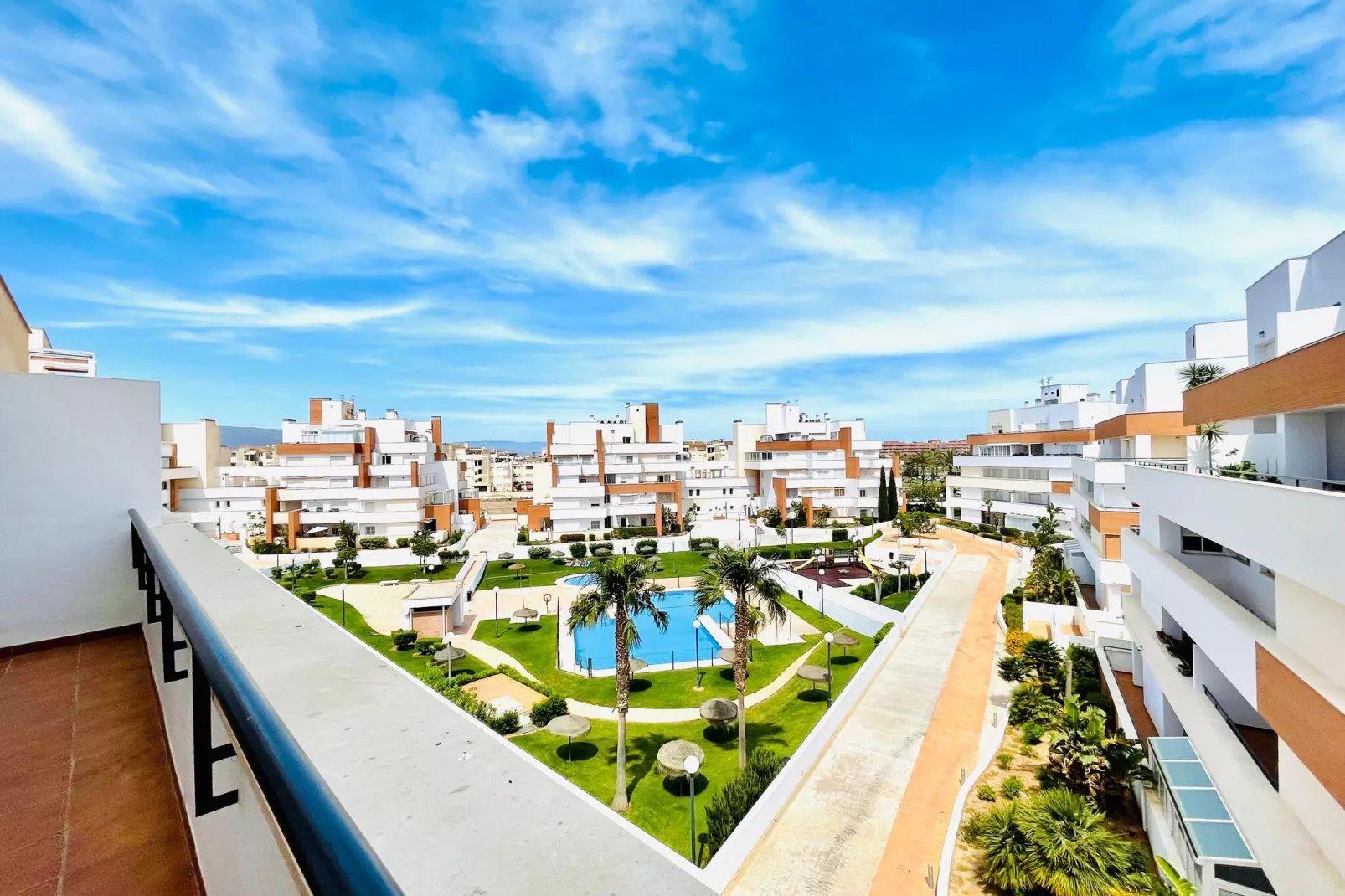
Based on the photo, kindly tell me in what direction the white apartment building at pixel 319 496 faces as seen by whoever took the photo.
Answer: facing the viewer

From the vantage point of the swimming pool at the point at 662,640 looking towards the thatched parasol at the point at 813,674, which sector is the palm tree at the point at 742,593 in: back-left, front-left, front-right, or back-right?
front-right

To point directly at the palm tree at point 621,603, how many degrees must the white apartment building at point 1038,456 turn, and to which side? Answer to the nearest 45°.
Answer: approximately 45° to its left

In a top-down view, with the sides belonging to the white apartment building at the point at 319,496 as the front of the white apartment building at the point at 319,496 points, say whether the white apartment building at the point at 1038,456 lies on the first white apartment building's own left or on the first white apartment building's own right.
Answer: on the first white apartment building's own left

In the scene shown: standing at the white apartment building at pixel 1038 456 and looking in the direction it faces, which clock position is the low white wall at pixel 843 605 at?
The low white wall is roughly at 11 o'clock from the white apartment building.

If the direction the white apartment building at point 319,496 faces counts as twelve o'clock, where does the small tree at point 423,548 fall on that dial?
The small tree is roughly at 11 o'clock from the white apartment building.

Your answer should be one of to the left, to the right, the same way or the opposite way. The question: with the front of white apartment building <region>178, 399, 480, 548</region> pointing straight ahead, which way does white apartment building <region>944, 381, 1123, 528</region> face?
to the right

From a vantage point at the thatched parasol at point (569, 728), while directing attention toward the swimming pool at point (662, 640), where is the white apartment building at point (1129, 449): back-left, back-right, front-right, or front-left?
front-right

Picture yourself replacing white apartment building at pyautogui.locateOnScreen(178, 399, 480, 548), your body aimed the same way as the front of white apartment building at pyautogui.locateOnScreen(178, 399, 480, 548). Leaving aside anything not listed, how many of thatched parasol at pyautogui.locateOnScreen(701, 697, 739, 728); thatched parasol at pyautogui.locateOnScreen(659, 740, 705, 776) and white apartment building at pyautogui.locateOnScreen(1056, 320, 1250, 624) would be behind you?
0

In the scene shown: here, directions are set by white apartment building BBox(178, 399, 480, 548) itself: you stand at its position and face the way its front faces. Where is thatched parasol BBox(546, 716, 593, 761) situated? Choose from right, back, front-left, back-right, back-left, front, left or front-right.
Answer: front

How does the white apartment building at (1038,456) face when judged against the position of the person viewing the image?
facing the viewer and to the left of the viewer

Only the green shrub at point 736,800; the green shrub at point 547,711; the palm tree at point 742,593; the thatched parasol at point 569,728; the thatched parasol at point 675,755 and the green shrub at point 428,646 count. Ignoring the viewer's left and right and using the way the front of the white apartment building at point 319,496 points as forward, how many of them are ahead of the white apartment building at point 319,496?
6

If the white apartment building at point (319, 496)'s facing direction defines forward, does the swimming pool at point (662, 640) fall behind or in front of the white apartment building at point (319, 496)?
in front

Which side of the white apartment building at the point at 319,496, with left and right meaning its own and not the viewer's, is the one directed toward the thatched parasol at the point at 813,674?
front

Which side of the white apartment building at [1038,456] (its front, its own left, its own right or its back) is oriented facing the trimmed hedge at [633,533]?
front

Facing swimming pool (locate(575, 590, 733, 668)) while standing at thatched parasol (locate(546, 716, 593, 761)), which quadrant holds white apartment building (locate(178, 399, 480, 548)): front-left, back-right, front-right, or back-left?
front-left

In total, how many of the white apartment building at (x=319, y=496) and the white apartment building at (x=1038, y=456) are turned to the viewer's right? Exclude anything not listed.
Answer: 0

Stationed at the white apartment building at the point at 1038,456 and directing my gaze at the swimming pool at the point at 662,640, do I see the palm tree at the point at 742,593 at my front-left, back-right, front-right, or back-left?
front-left
